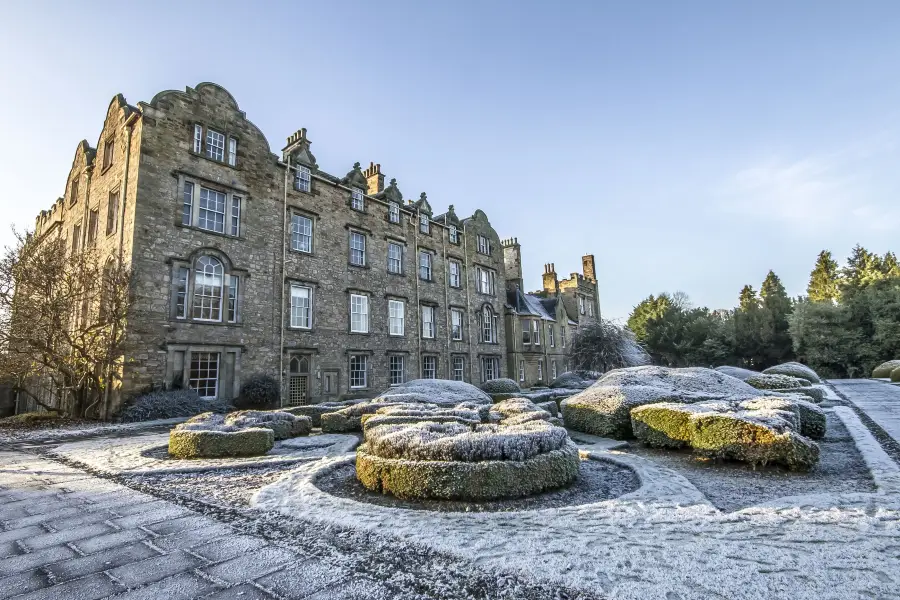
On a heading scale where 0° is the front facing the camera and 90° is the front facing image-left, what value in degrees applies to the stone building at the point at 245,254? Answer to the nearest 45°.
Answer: approximately 315°

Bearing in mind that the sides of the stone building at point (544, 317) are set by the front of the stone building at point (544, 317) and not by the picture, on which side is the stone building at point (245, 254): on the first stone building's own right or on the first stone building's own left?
on the first stone building's own right

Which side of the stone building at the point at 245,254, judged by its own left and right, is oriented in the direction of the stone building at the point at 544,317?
left

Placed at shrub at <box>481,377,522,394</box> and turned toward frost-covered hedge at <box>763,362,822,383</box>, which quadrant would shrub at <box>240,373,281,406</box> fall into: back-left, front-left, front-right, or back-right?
back-right

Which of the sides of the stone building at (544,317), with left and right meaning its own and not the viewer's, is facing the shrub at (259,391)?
right

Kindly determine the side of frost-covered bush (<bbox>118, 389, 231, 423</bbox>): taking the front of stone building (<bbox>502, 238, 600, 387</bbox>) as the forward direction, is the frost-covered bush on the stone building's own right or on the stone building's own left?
on the stone building's own right
